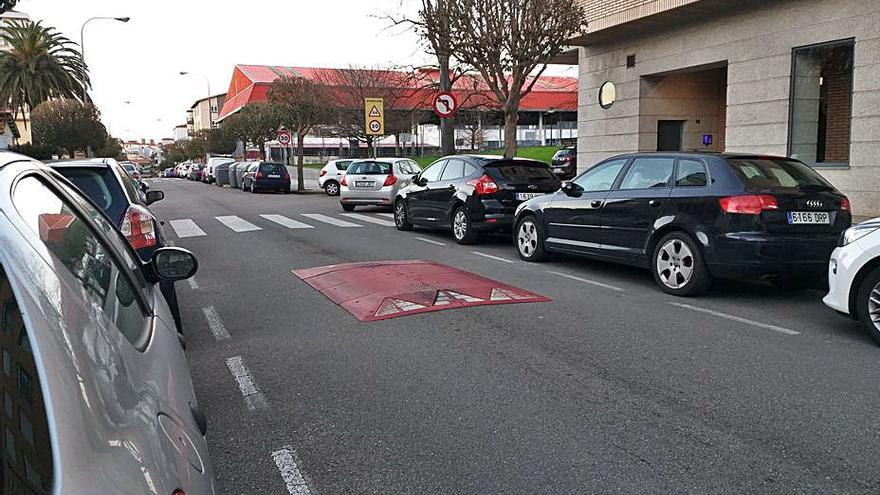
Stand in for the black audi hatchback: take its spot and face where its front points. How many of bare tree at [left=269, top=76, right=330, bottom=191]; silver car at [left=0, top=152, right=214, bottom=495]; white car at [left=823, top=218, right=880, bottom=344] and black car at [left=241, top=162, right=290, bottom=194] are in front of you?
2

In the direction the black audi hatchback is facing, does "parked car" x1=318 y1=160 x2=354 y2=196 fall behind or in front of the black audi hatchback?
in front

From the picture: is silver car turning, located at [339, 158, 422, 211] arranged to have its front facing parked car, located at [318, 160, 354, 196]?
no

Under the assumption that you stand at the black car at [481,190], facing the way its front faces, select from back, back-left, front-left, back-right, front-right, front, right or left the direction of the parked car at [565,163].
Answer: front-right

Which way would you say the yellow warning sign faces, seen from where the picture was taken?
facing the viewer

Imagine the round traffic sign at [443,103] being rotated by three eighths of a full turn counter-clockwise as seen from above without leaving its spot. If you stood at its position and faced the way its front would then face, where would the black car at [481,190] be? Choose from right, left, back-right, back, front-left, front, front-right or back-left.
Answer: back-right

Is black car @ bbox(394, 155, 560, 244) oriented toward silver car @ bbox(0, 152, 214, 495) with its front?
no

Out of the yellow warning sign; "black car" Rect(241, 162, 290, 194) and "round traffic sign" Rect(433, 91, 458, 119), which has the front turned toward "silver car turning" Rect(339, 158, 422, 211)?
the yellow warning sign

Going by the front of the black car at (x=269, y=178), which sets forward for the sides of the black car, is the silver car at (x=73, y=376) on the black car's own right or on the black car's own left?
on the black car's own left

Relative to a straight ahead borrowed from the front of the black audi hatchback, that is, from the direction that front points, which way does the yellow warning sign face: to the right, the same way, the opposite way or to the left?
the opposite way

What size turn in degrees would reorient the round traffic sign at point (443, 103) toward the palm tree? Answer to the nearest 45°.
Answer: approximately 135° to its right

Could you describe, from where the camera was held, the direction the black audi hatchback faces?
facing away from the viewer and to the left of the viewer

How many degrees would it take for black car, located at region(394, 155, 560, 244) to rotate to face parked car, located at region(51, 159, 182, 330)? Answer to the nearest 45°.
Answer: approximately 90° to its left

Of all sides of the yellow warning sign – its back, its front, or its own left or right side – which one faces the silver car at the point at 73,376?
front

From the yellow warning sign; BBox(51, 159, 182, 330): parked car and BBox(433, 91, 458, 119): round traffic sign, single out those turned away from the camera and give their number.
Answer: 1

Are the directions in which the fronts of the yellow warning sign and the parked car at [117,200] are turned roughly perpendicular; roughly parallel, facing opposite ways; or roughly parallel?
roughly parallel, facing opposite ways

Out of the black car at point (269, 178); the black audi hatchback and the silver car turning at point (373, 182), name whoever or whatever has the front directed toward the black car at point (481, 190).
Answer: the black audi hatchback

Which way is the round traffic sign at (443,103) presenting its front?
toward the camera

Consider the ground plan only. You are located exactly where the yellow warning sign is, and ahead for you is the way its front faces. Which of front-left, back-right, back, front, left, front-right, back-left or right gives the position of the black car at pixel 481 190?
front

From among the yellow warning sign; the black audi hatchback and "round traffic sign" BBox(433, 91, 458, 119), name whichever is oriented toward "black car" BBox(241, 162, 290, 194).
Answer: the black audi hatchback
